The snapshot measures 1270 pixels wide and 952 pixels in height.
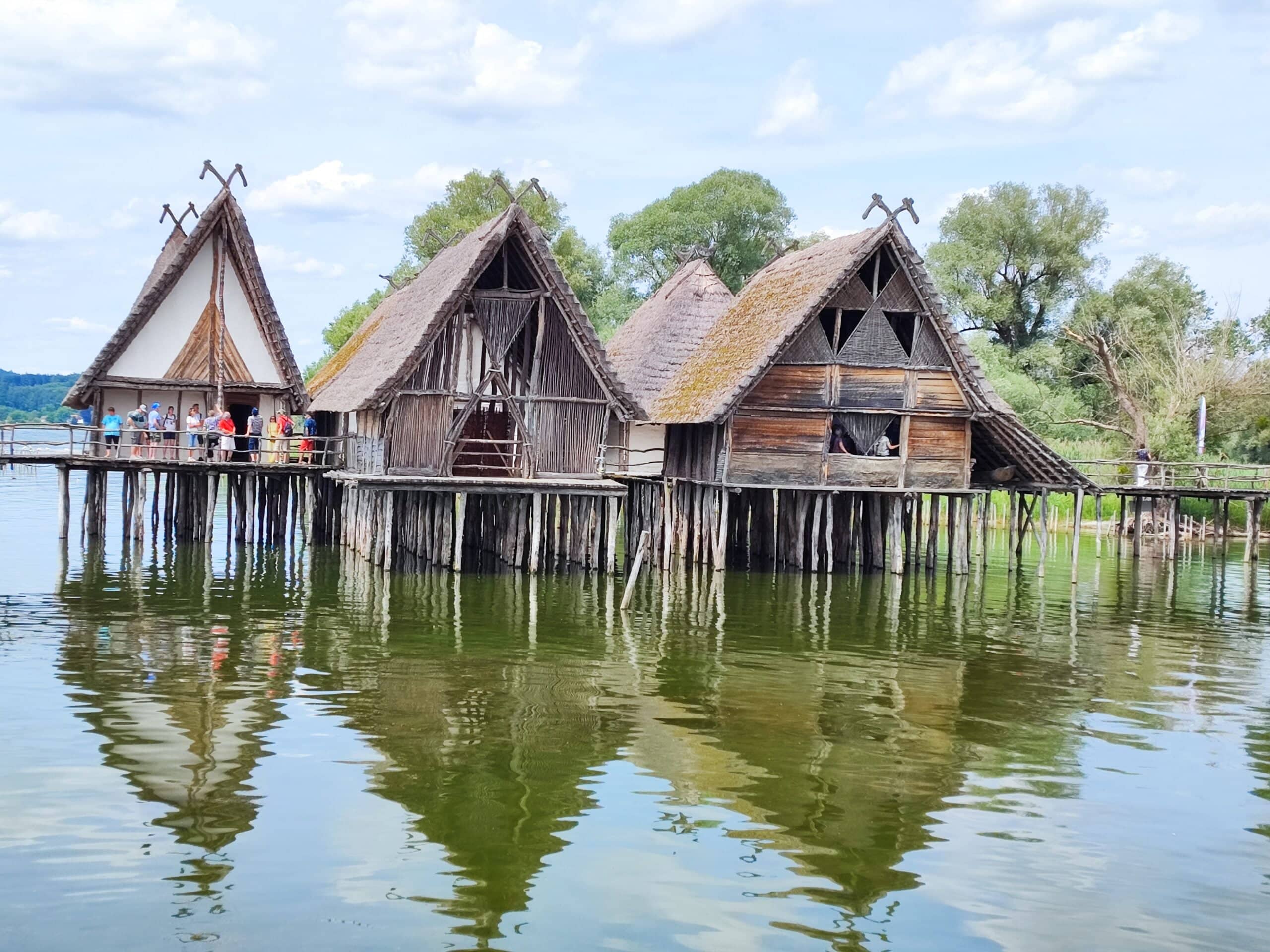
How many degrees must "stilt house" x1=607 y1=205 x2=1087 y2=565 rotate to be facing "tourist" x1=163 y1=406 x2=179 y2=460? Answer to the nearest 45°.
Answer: approximately 90° to its right

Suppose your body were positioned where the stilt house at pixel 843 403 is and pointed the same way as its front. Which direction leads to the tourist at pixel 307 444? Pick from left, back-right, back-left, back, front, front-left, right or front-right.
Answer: right

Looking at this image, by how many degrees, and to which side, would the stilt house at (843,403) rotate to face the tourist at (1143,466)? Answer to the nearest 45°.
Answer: approximately 135° to its left

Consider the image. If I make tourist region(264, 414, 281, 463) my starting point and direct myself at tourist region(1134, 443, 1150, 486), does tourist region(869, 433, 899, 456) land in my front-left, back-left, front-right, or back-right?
front-right

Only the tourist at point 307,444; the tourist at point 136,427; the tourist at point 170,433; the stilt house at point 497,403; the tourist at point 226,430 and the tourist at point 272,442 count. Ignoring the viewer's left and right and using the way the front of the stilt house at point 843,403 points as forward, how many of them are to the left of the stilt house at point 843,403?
0

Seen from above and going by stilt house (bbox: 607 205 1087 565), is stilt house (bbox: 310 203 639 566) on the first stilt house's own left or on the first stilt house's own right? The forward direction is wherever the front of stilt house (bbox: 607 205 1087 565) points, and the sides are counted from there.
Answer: on the first stilt house's own right

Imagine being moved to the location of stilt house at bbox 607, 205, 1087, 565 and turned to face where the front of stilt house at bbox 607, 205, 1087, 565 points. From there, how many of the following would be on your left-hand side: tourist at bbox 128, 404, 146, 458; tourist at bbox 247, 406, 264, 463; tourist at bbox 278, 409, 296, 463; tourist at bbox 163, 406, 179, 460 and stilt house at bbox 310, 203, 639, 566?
0

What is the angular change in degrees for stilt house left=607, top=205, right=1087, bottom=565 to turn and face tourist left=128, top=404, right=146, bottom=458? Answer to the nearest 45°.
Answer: approximately 90° to its right

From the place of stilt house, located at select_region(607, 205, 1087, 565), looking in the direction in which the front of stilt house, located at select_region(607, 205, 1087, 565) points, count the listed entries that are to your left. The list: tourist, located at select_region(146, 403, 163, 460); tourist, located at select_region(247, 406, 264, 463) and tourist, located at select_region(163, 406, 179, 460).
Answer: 0

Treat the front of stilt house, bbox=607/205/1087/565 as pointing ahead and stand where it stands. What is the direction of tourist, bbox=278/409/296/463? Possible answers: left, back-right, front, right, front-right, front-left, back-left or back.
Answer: right

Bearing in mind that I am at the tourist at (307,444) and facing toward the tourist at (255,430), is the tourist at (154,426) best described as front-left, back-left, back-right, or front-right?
front-right

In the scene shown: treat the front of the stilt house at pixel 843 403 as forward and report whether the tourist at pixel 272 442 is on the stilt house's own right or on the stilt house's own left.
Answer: on the stilt house's own right

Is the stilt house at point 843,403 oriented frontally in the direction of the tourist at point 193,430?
no

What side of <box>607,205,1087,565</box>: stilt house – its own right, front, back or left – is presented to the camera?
front

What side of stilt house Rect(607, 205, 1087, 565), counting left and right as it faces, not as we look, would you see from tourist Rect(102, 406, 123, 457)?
right

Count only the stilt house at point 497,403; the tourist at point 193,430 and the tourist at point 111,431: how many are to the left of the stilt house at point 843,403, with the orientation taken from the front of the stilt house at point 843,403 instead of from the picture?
0

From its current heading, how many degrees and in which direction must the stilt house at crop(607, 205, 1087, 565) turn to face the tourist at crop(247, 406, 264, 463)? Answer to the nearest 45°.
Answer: approximately 90° to its right

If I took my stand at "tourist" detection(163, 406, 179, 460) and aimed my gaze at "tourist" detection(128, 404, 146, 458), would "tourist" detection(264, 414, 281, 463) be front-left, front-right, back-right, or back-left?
back-left
